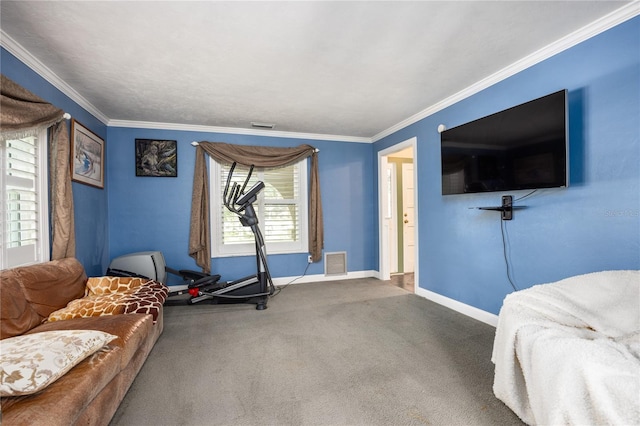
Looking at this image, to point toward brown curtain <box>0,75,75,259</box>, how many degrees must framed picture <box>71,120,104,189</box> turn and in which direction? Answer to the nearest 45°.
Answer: approximately 45° to its right

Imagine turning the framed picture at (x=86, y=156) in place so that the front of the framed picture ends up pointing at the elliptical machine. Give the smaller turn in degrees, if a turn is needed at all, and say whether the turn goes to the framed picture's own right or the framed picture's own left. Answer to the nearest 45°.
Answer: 0° — it already faces it

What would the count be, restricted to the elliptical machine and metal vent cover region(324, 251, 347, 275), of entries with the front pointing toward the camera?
1

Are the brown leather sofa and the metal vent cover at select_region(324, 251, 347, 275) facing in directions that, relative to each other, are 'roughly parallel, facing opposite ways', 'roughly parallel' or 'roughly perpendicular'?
roughly perpendicular

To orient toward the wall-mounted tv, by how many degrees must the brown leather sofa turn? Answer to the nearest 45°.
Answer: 0° — it already faces it

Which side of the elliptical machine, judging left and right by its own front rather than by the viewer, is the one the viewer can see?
right

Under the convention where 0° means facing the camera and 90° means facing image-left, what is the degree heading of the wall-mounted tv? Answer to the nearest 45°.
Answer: approximately 45°

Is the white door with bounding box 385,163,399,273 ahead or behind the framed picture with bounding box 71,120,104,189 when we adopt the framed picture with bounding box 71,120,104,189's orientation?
ahead

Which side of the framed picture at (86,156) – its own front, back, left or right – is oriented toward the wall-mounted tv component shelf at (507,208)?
front

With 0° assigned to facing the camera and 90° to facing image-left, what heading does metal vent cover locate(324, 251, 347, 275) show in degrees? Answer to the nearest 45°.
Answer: approximately 0°

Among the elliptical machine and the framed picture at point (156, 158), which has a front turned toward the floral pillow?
the framed picture

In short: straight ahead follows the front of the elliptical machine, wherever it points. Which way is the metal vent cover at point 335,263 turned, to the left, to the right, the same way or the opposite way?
to the right

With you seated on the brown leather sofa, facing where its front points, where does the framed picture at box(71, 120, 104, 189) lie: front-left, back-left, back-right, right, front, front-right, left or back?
back-left

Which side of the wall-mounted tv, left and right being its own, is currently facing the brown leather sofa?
front
